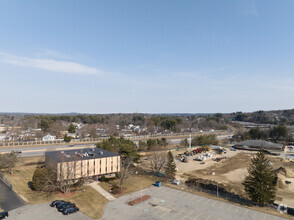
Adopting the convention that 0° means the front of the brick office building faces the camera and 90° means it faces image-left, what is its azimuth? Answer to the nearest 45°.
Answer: approximately 0°

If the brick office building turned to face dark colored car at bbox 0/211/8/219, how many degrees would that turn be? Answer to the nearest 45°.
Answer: approximately 45° to its right

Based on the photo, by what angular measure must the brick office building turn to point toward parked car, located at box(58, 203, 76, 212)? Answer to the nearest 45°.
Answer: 0° — it already faces it

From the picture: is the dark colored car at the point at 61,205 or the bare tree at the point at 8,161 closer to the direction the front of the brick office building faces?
the dark colored car

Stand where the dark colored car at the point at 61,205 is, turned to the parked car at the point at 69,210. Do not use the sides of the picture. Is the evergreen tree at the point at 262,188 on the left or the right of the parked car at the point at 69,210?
left

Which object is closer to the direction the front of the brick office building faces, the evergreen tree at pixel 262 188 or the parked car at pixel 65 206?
the parked car

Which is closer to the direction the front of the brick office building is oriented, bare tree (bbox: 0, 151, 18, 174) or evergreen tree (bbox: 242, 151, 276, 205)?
the evergreen tree

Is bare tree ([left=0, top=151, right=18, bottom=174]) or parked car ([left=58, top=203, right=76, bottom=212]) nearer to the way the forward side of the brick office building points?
the parked car

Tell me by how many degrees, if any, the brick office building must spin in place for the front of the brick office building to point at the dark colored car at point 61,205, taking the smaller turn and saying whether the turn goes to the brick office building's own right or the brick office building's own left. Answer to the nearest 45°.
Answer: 0° — it already faces it

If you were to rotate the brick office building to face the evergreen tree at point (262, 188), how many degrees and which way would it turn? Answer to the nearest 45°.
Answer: approximately 45° to its left

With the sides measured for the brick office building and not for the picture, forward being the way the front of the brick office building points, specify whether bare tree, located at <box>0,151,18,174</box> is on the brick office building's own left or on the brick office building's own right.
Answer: on the brick office building's own right
